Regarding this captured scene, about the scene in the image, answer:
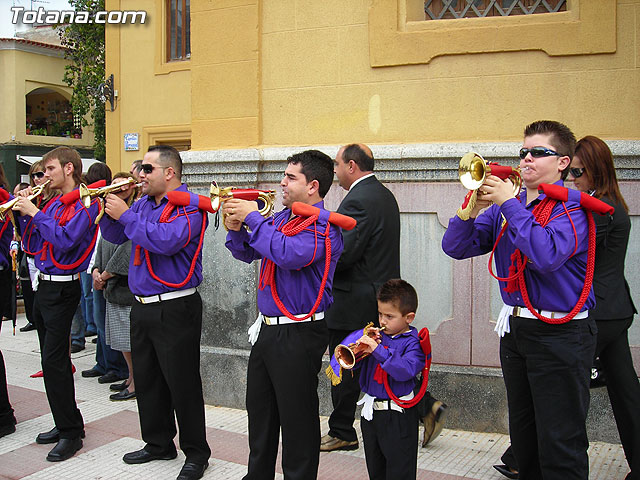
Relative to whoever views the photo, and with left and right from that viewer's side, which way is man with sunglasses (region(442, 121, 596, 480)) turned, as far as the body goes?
facing the viewer and to the left of the viewer

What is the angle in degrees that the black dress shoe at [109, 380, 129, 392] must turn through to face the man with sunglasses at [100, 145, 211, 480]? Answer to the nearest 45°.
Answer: approximately 90° to its left

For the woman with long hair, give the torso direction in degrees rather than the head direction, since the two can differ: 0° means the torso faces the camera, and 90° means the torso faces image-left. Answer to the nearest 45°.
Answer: approximately 90°

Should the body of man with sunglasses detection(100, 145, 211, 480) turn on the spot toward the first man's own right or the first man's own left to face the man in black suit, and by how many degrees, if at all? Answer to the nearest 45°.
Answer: approximately 135° to the first man's own left

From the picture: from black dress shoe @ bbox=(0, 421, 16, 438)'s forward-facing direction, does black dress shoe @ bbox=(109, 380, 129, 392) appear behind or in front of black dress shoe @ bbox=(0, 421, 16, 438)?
behind

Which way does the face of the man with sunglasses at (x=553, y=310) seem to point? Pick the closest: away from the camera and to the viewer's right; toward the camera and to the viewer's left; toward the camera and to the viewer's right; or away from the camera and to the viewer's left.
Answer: toward the camera and to the viewer's left

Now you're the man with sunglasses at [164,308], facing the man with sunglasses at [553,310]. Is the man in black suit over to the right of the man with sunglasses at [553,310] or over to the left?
left

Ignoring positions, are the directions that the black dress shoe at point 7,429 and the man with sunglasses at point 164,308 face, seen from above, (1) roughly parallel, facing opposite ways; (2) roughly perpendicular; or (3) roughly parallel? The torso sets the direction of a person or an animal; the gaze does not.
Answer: roughly parallel

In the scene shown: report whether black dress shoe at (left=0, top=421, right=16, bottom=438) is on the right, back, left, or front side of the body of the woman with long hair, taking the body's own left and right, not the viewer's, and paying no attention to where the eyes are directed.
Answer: front

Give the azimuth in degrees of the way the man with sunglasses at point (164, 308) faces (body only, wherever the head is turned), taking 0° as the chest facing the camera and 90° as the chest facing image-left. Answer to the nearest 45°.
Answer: approximately 45°

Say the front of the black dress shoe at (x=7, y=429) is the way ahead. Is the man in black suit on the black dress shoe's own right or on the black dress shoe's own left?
on the black dress shoe's own left

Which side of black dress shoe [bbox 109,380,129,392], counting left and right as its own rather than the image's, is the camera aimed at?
left
